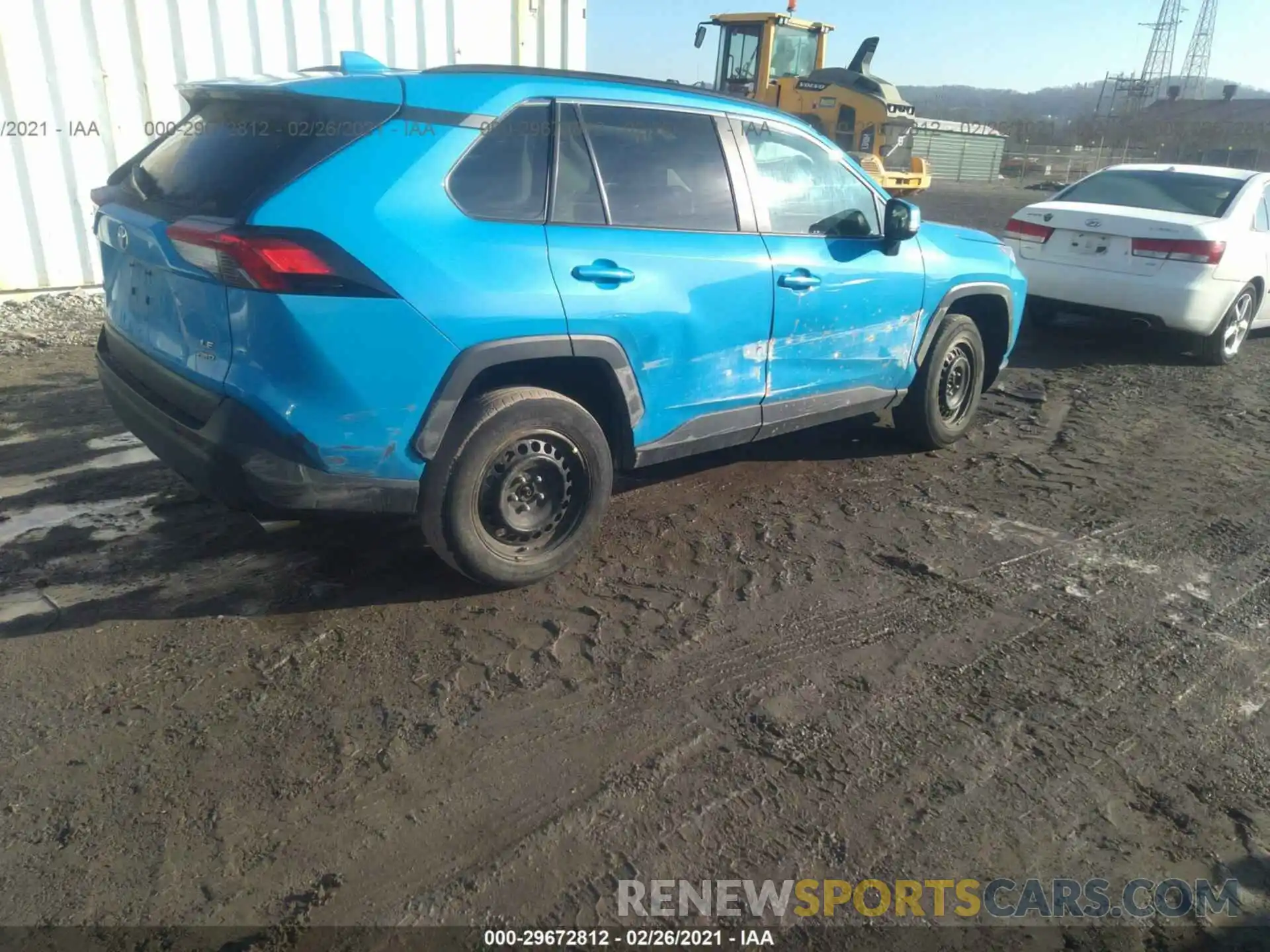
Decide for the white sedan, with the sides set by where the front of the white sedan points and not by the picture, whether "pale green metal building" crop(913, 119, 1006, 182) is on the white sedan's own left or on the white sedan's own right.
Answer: on the white sedan's own left

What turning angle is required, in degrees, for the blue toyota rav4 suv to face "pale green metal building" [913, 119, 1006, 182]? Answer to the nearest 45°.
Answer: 0° — it already faces it

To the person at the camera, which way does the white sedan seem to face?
facing away from the viewer and to the right of the viewer

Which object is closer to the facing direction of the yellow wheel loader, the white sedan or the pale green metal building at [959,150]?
the pale green metal building

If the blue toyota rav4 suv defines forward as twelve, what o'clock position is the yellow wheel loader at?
The yellow wheel loader is roughly at 11 o'clock from the blue toyota rav4 suv.

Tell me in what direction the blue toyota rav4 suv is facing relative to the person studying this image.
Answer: facing away from the viewer and to the right of the viewer

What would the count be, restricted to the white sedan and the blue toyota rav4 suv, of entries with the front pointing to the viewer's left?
0

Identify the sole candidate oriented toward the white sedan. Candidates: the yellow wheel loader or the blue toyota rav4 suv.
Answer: the blue toyota rav4 suv

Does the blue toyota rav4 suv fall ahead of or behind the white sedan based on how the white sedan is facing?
behind

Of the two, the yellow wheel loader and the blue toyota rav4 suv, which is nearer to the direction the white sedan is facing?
the yellow wheel loader

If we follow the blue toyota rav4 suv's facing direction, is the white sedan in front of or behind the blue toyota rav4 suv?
in front

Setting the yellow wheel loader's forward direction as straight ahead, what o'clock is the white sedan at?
The white sedan is roughly at 7 o'clock from the yellow wheel loader.
